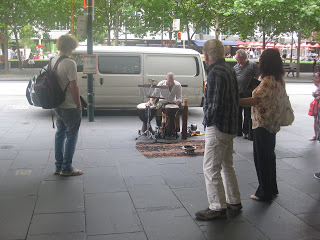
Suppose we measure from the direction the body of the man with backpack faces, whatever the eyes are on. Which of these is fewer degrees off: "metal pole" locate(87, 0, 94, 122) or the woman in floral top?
the metal pole

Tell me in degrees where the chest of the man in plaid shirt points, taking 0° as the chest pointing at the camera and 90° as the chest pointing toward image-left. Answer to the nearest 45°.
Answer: approximately 135°

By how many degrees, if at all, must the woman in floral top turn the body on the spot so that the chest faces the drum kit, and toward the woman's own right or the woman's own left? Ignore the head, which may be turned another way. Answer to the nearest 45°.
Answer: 0° — they already face it

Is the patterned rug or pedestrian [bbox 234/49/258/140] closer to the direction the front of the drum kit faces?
the patterned rug

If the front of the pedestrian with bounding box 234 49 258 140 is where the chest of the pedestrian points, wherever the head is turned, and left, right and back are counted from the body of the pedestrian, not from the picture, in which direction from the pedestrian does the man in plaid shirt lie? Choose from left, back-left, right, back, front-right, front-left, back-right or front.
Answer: front-left

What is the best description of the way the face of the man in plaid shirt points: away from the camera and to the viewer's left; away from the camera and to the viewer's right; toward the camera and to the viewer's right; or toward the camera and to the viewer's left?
away from the camera and to the viewer's left

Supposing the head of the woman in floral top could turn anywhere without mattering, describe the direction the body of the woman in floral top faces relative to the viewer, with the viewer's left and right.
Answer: facing away from the viewer and to the left of the viewer

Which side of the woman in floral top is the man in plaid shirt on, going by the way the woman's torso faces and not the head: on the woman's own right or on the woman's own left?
on the woman's own left

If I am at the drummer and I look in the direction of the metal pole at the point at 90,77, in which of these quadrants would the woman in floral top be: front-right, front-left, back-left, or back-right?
back-left

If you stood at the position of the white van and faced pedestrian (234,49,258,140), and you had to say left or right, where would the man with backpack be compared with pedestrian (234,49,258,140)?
right

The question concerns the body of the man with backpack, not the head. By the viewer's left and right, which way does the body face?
facing away from the viewer and to the right of the viewer

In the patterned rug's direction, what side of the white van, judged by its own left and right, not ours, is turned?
left

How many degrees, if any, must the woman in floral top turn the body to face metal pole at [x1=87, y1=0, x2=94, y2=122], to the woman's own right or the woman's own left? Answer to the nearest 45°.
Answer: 0° — they already face it

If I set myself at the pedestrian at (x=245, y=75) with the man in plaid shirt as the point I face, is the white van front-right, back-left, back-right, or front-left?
back-right
